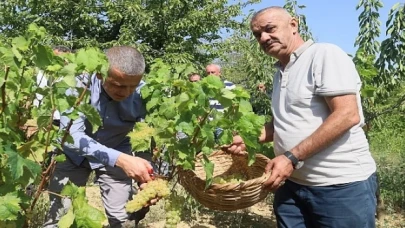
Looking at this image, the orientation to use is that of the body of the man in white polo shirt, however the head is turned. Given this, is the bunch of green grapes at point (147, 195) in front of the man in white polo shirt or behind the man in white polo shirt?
in front

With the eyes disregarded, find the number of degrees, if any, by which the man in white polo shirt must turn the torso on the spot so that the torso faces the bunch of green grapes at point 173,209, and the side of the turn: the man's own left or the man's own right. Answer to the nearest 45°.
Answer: approximately 45° to the man's own right

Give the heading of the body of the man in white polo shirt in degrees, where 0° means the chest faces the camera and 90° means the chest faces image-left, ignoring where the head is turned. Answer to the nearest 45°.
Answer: approximately 45°

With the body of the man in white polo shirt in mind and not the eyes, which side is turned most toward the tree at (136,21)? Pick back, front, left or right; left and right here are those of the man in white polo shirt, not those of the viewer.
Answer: right

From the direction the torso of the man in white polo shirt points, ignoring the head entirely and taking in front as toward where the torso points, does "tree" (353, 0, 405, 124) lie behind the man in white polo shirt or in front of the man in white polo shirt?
behind

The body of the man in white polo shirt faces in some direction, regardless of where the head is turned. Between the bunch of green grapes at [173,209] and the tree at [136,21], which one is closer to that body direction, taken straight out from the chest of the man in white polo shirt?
the bunch of green grapes

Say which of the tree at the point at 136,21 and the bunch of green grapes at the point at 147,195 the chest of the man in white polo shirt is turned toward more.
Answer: the bunch of green grapes

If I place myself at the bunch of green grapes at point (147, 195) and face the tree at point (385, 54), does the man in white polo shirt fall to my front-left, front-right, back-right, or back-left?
front-right

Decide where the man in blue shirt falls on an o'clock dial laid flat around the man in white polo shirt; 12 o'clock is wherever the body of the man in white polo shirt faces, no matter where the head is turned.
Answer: The man in blue shirt is roughly at 2 o'clock from the man in white polo shirt.
